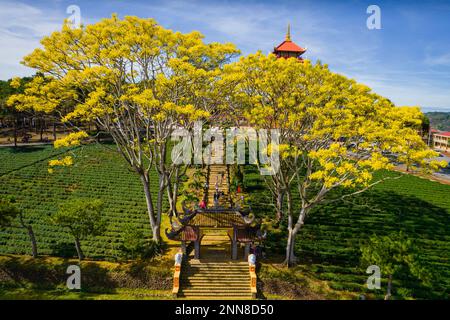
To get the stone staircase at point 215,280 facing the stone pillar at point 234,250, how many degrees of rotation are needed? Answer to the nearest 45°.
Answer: approximately 135° to its left

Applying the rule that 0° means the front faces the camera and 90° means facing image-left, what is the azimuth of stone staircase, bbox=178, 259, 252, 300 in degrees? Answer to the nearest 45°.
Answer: approximately 0°
